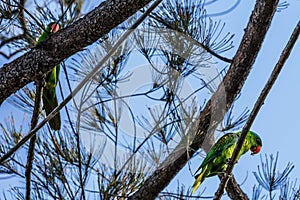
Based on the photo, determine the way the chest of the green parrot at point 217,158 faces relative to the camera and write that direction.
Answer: to the viewer's right

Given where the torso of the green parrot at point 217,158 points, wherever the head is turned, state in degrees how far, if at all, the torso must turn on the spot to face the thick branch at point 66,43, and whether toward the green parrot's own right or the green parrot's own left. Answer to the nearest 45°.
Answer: approximately 135° to the green parrot's own right
